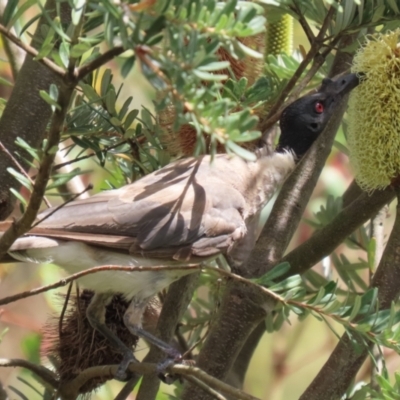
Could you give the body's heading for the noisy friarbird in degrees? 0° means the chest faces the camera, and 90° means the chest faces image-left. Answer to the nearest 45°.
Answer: approximately 270°
